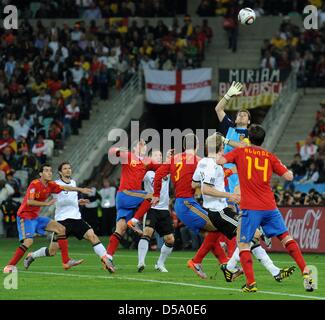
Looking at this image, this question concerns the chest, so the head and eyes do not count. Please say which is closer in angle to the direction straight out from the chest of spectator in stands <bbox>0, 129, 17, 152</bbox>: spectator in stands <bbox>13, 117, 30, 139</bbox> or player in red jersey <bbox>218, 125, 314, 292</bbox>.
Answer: the player in red jersey

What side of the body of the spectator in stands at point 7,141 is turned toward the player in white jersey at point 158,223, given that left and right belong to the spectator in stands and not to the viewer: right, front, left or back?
front

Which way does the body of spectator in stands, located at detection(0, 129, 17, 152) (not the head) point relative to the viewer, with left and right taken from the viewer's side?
facing the viewer

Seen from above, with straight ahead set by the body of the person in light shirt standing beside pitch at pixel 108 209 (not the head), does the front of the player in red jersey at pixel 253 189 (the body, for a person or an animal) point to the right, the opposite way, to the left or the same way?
the opposite way

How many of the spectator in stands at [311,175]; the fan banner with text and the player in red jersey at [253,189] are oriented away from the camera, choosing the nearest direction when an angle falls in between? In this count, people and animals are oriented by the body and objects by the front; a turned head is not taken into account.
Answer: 1

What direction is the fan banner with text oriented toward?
toward the camera

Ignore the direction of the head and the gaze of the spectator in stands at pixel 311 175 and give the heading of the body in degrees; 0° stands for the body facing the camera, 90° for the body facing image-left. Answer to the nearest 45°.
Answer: approximately 45°

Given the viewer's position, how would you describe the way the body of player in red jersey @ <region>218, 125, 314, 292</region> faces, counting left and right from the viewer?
facing away from the viewer

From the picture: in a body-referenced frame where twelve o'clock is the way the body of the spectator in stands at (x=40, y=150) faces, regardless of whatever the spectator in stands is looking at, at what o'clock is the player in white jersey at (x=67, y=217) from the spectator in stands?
The player in white jersey is roughly at 12 o'clock from the spectator in stands.

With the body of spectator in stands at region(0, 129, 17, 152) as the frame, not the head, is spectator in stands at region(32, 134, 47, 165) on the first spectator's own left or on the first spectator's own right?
on the first spectator's own left

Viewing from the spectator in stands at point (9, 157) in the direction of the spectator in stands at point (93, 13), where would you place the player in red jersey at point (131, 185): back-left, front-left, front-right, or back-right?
back-right

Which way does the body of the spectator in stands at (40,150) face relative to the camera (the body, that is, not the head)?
toward the camera

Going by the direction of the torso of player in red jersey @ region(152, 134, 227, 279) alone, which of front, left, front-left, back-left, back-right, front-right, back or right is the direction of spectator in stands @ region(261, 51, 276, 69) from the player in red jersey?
front-left
